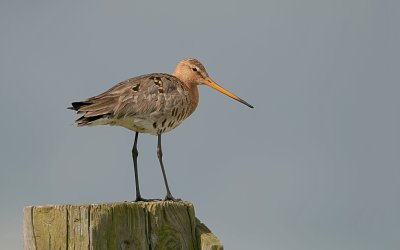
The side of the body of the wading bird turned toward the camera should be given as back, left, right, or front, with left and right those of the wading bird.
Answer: right
